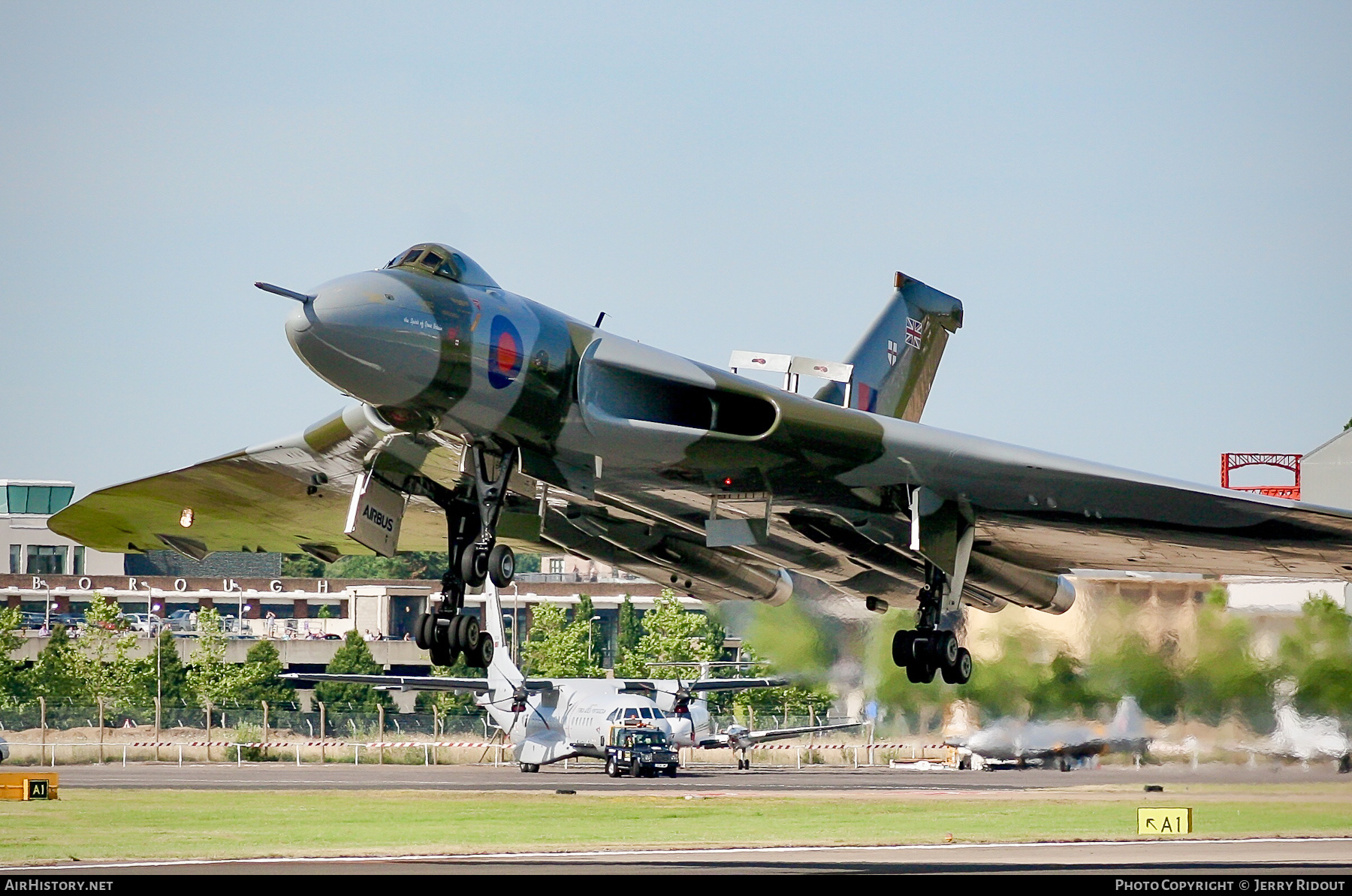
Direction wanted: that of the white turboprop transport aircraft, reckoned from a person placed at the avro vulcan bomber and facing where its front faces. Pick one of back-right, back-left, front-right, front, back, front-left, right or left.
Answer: back-right

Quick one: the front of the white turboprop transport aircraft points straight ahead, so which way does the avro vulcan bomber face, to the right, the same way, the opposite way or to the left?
to the right

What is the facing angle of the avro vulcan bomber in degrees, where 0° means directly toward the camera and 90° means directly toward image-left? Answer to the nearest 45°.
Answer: approximately 45°

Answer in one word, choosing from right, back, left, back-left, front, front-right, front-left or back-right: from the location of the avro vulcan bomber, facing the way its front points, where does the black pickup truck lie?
back-right

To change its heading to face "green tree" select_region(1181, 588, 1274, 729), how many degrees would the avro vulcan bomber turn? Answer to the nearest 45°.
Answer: approximately 180°

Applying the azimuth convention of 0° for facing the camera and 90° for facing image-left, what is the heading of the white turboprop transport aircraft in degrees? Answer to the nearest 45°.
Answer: approximately 315°

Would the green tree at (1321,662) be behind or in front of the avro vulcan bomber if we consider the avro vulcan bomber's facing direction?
behind

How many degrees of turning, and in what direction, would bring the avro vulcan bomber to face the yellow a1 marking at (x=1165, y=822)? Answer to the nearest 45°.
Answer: approximately 180°

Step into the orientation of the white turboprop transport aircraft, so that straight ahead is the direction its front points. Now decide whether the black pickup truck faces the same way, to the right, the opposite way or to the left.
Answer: the same way

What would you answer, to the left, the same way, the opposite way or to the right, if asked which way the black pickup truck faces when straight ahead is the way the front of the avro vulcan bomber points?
to the left

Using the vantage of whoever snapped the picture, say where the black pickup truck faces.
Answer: facing the viewer and to the right of the viewer

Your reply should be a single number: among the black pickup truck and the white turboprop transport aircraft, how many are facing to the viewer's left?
0
